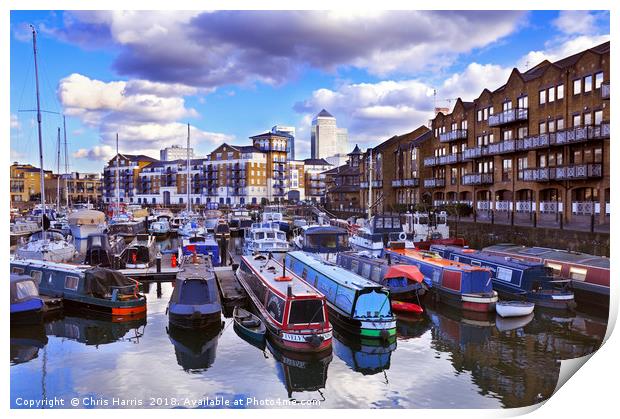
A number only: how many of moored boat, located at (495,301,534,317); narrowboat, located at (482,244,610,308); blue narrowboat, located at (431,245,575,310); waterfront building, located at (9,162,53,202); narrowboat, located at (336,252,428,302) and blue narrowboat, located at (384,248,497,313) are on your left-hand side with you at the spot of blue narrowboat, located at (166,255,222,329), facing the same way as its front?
5

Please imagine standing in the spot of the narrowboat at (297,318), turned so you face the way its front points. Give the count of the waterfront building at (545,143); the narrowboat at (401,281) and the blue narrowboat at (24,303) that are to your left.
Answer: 2

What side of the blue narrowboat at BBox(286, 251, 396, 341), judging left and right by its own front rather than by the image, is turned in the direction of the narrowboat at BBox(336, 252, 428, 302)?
left

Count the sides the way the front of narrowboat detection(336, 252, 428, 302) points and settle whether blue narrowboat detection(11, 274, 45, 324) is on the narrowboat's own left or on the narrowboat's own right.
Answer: on the narrowboat's own right

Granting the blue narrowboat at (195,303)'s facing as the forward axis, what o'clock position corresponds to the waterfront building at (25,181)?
The waterfront building is roughly at 5 o'clock from the blue narrowboat.

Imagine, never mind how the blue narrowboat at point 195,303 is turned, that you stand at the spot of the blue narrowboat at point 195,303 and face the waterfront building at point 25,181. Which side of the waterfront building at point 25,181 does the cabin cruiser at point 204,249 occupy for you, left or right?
right

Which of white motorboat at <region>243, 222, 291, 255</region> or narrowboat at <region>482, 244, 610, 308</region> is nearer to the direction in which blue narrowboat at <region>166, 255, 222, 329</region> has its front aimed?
the narrowboat

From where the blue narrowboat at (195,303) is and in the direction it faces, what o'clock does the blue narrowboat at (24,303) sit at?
the blue narrowboat at (24,303) is roughly at 3 o'clock from the blue narrowboat at (195,303).
